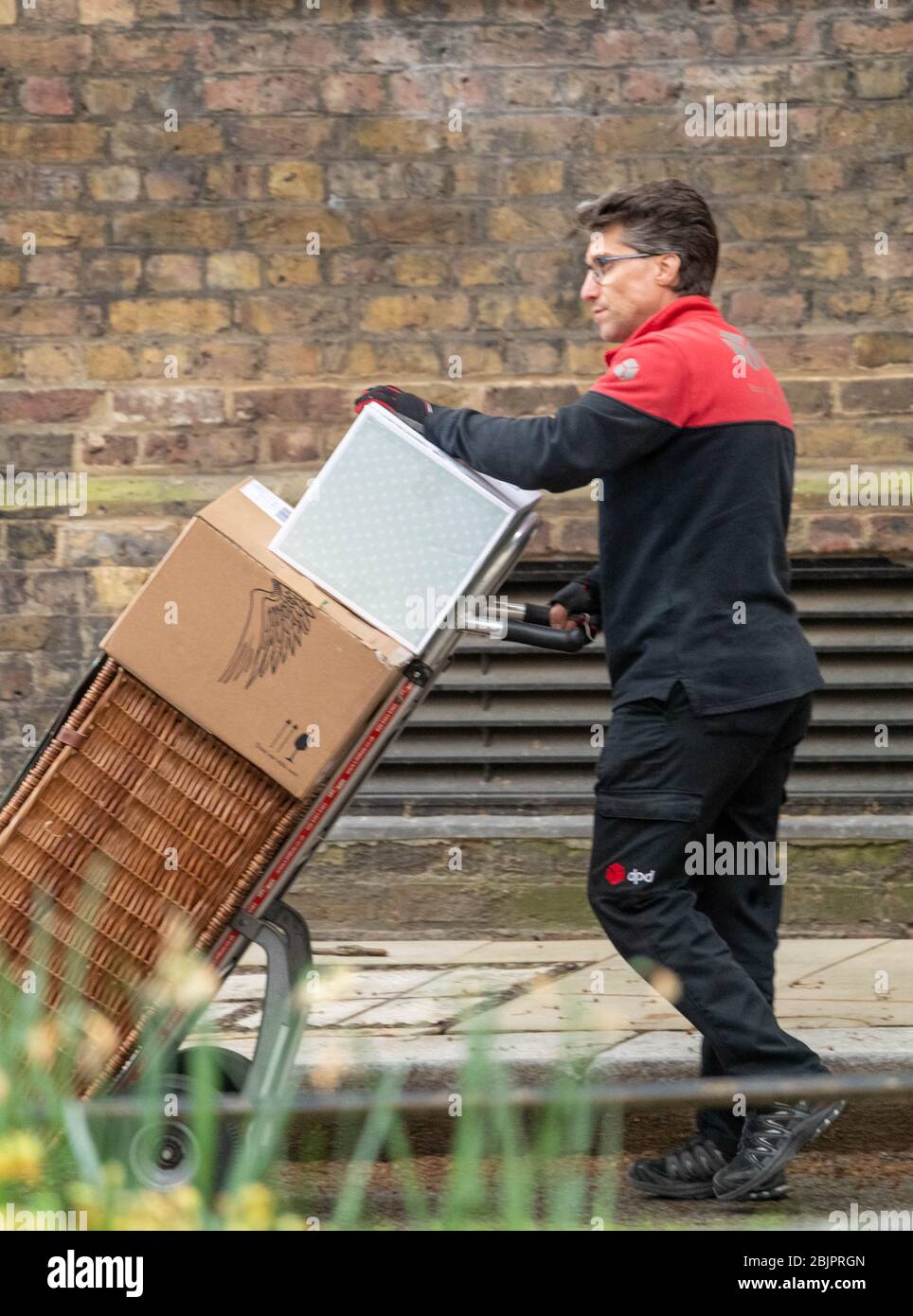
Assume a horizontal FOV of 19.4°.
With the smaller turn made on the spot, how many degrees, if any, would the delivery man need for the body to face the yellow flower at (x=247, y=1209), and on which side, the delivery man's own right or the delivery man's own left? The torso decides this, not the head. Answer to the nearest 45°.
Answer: approximately 90° to the delivery man's own left

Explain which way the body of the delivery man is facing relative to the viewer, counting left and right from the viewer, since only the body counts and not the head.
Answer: facing to the left of the viewer

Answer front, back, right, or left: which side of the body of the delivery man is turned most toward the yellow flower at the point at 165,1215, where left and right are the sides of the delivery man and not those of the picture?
left

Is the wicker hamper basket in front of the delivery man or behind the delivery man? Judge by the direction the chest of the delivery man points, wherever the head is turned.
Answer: in front

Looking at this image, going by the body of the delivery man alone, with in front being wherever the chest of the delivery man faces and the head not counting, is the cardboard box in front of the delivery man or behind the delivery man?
in front

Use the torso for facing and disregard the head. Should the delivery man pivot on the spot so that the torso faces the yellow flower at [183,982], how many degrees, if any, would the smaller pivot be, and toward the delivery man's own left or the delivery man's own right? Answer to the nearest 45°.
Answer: approximately 45° to the delivery man's own left

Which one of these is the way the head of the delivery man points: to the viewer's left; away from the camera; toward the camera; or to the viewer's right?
to the viewer's left
